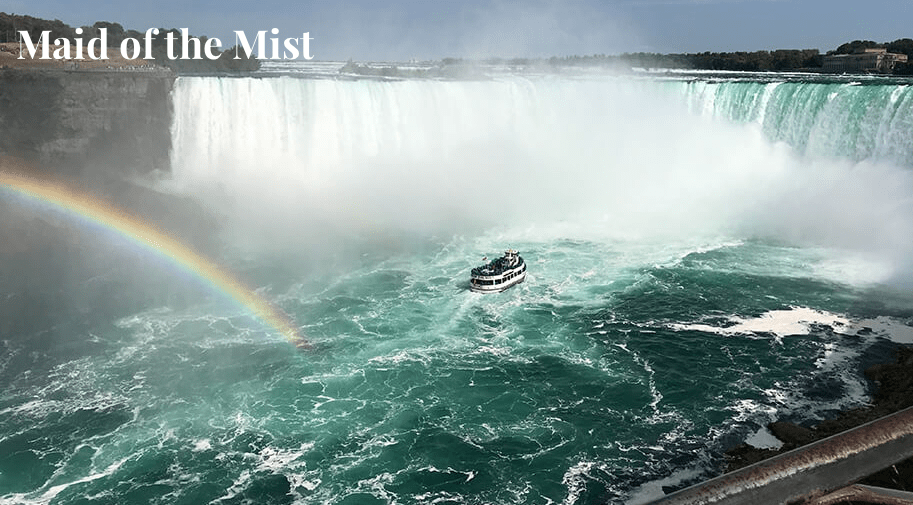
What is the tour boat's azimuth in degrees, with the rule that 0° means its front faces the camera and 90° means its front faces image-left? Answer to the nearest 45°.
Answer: approximately 225°

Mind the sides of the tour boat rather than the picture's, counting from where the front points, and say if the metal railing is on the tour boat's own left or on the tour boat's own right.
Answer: on the tour boat's own right
